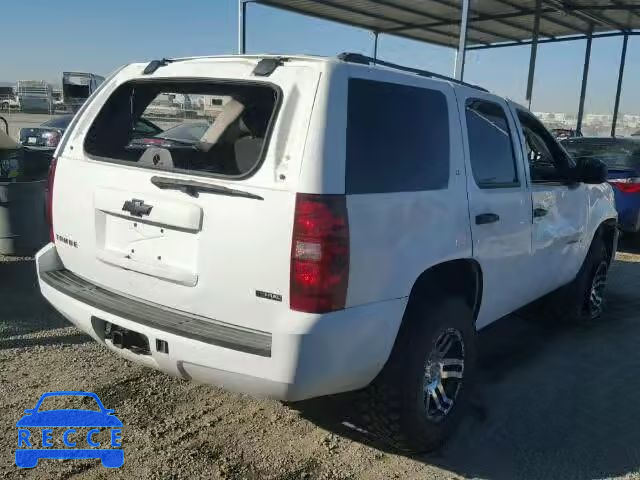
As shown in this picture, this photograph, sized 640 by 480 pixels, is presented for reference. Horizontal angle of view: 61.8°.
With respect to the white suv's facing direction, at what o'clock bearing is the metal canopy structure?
The metal canopy structure is roughly at 11 o'clock from the white suv.

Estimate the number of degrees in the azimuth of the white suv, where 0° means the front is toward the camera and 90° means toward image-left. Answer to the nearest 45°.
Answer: approximately 225°

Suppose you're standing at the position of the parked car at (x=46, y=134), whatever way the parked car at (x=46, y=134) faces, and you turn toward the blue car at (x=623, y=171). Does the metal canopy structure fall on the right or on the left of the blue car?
left

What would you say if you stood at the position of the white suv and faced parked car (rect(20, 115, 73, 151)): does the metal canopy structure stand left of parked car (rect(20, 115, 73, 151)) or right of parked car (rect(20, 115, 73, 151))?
right

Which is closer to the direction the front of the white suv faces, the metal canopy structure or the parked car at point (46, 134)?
the metal canopy structure

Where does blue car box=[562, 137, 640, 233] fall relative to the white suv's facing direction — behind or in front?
in front

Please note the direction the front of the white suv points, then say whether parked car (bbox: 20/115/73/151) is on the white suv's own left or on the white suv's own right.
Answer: on the white suv's own left
